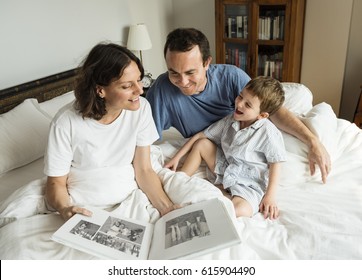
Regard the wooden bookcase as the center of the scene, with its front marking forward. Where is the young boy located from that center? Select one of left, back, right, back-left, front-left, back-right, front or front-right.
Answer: front-left

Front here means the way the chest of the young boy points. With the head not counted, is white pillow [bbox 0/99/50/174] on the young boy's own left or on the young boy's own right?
on the young boy's own right

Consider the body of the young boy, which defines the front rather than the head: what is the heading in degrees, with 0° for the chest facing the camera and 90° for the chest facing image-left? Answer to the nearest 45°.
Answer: approximately 45°

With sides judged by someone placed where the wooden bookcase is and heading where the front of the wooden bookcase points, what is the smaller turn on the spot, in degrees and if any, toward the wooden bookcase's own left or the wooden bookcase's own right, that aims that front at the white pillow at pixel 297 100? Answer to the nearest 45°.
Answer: approximately 45° to the wooden bookcase's own left

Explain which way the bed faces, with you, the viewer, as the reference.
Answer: facing the viewer and to the right of the viewer

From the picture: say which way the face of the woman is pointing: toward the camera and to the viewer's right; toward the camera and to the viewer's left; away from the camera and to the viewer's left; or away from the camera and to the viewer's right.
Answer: toward the camera and to the viewer's right

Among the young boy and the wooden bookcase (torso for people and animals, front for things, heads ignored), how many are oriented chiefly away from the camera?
0

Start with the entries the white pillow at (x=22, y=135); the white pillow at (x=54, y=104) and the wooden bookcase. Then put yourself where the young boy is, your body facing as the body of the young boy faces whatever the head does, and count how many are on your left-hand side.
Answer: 0

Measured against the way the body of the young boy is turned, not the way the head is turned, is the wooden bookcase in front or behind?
behind

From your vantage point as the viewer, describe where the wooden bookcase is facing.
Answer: facing the viewer and to the left of the viewer

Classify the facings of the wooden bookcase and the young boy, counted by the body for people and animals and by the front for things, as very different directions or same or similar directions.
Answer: same or similar directions

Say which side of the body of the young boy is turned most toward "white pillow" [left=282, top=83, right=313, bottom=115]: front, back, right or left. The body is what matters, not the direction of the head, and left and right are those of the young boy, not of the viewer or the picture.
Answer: back
